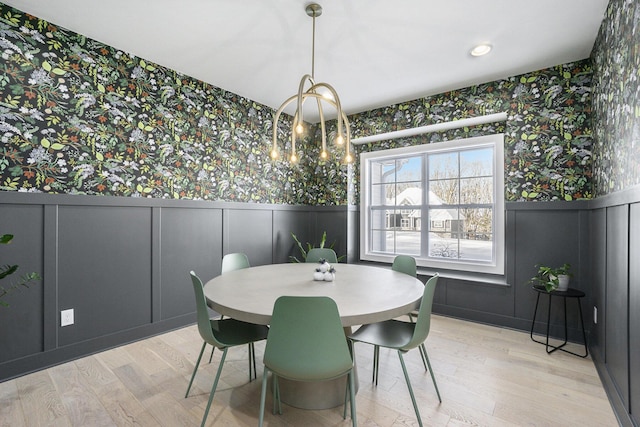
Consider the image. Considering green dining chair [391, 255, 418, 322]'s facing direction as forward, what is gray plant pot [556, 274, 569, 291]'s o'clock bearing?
The gray plant pot is roughly at 7 o'clock from the green dining chair.

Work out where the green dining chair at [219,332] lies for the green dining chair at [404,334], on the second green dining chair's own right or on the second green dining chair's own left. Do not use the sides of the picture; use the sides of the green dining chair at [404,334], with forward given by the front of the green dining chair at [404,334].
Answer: on the second green dining chair's own left

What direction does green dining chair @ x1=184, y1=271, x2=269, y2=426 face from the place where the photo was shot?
facing away from the viewer and to the right of the viewer

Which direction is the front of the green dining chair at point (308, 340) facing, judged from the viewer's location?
facing away from the viewer

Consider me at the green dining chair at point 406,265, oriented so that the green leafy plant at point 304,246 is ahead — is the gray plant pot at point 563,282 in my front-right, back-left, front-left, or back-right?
back-right

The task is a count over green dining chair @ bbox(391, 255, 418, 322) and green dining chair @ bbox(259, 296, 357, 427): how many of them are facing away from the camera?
1

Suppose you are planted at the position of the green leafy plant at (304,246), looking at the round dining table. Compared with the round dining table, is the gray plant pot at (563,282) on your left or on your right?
left

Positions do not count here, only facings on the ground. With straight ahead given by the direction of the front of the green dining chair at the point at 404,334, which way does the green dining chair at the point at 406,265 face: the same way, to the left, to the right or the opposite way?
to the left

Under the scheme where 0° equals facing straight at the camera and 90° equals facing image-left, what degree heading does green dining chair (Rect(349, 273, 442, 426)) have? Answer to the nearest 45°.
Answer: approximately 135°

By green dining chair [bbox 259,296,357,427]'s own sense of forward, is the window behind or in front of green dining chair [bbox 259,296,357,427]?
in front

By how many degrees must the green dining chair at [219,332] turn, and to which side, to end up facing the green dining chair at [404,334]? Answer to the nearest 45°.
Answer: approximately 45° to its right

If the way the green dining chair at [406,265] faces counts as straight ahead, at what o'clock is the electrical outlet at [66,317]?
The electrical outlet is roughly at 1 o'clock from the green dining chair.

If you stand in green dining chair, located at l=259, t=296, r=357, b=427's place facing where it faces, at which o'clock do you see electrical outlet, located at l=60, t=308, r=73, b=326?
The electrical outlet is roughly at 10 o'clock from the green dining chair.

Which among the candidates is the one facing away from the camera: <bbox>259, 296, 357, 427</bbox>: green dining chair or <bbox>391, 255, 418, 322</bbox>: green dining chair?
<bbox>259, 296, 357, 427</bbox>: green dining chair

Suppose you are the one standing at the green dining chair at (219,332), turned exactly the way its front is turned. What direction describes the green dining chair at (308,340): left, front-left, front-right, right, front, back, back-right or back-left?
right
